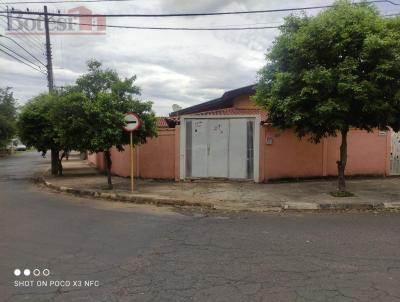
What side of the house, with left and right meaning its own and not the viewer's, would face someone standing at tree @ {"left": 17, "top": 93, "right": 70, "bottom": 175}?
right

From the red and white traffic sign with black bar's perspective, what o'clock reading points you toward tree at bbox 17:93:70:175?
The tree is roughly at 5 o'clock from the red and white traffic sign with black bar.

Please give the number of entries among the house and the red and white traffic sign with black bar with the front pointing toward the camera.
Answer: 2

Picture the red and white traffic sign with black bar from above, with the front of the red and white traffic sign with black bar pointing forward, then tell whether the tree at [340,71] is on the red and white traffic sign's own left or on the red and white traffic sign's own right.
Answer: on the red and white traffic sign's own left

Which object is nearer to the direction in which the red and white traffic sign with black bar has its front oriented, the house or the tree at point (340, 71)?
the tree

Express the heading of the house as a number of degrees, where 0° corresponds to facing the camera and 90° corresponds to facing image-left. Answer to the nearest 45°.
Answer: approximately 0°

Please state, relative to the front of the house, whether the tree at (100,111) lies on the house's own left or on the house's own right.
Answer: on the house's own right

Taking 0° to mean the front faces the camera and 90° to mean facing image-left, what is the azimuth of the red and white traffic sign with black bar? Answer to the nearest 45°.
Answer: approximately 0°

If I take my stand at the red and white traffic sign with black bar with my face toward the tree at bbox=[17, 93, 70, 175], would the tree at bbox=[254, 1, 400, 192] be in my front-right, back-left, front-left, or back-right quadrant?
back-right

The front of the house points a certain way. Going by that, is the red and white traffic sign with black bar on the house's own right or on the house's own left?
on the house's own right

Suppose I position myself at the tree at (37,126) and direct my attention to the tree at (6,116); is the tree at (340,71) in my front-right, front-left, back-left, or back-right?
back-right
